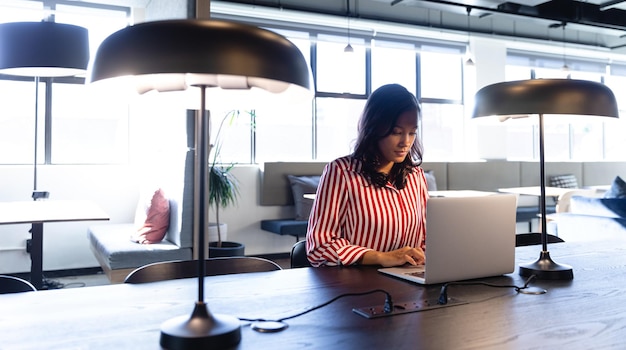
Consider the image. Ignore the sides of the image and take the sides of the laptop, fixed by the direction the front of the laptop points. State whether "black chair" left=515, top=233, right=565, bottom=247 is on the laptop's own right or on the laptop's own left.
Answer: on the laptop's own right

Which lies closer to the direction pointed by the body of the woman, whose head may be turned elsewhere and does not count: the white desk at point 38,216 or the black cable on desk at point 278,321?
the black cable on desk

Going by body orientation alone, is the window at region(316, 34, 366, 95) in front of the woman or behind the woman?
behind

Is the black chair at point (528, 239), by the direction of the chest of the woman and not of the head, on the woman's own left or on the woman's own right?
on the woman's own left

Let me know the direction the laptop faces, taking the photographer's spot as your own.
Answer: facing away from the viewer and to the left of the viewer

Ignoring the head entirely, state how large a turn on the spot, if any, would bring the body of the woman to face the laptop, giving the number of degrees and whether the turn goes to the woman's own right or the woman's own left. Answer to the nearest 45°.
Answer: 0° — they already face it

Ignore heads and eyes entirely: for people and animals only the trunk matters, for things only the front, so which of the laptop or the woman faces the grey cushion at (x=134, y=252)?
the laptop

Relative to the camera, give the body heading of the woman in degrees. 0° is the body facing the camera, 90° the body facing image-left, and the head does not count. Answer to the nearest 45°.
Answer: approximately 315°

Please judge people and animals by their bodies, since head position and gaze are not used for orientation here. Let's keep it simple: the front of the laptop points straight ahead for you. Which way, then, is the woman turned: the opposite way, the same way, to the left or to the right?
the opposite way

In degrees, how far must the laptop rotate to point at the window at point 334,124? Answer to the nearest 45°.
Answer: approximately 45° to its right

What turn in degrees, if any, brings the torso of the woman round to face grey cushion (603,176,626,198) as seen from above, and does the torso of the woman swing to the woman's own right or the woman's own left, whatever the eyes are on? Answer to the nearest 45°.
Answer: approximately 90° to the woman's own left

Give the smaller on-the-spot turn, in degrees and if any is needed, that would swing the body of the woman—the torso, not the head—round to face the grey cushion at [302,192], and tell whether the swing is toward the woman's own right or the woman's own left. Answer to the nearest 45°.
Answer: approximately 135° to the woman's own left
